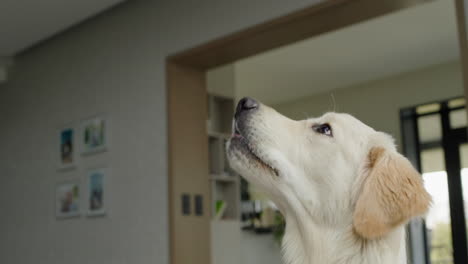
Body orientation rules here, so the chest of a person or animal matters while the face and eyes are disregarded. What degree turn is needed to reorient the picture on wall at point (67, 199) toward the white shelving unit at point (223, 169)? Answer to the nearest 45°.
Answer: approximately 135° to its left

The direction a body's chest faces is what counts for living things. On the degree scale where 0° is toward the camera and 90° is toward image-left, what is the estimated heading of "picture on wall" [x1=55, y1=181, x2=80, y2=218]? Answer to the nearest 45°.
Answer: approximately 45°

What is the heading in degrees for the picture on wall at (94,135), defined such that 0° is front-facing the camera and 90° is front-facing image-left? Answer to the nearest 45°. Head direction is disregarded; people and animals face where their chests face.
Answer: approximately 45°

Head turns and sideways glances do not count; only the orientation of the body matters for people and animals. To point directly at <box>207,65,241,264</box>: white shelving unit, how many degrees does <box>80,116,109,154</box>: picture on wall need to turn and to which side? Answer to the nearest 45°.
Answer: approximately 180°
